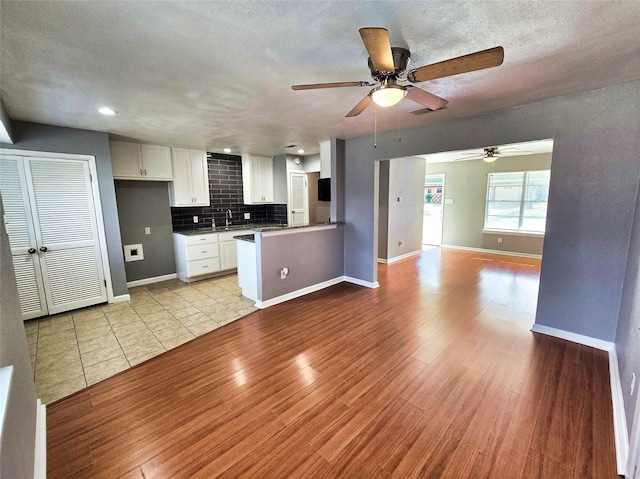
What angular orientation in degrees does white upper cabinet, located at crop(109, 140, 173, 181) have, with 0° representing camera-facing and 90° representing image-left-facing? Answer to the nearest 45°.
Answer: approximately 0°

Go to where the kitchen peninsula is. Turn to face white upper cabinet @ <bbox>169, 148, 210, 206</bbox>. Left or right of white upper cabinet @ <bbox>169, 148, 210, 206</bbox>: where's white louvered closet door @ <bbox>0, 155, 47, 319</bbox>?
left

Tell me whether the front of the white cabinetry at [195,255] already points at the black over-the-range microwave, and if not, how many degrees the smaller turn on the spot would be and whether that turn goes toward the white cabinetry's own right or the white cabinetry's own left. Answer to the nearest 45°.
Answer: approximately 45° to the white cabinetry's own left

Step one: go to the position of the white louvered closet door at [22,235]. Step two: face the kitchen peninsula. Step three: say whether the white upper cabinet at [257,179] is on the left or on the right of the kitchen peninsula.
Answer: left

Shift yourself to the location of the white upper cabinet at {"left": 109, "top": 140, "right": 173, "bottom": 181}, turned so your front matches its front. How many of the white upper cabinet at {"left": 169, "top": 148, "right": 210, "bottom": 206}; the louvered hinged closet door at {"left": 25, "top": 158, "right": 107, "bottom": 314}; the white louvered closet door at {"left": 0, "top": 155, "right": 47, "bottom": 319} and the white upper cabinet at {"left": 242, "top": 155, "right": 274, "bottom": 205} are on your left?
2

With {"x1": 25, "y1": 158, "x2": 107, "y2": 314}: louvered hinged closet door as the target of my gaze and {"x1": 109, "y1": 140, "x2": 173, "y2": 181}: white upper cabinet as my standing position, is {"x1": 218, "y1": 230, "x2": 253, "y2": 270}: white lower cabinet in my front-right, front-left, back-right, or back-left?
back-left

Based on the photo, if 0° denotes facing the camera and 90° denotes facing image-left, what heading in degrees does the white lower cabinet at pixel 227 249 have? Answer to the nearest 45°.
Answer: approximately 315°

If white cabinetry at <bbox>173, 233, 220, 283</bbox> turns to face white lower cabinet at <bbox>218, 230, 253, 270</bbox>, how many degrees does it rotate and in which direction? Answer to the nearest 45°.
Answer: approximately 45° to its left
